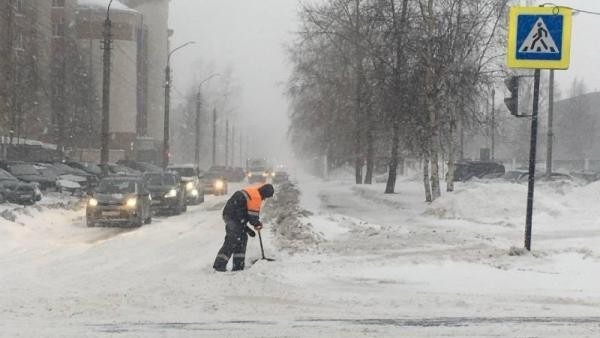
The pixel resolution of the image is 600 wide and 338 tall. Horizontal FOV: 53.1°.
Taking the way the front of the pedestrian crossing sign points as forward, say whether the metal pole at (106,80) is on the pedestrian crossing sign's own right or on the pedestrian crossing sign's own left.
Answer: on the pedestrian crossing sign's own right

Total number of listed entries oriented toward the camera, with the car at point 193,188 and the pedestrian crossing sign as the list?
2

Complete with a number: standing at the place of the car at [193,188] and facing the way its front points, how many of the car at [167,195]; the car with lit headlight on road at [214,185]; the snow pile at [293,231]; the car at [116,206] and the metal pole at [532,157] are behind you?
1

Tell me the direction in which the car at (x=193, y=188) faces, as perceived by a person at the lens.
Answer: facing the viewer

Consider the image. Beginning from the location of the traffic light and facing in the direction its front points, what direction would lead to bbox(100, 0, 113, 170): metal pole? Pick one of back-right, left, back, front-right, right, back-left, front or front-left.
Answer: front-right

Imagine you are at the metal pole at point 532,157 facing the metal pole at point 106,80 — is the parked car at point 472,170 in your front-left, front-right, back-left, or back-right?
front-right

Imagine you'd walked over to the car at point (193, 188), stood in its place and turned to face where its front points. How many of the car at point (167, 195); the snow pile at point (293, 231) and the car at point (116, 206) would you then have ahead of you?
3

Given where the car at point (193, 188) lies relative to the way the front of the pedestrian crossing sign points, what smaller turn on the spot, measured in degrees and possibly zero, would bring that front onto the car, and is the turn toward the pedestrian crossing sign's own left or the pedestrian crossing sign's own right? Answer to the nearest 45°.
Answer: approximately 135° to the pedestrian crossing sign's own right

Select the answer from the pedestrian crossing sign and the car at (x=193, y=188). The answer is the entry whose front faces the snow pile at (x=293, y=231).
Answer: the car

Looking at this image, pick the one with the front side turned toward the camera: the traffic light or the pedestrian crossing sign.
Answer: the pedestrian crossing sign

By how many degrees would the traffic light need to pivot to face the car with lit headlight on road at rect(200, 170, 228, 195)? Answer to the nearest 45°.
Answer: approximately 45° to its right

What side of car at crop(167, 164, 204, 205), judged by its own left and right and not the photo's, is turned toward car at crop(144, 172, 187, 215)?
front

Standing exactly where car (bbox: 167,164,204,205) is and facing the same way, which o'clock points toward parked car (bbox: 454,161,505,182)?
The parked car is roughly at 8 o'clock from the car.

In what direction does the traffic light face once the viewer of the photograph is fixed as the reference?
facing to the left of the viewer

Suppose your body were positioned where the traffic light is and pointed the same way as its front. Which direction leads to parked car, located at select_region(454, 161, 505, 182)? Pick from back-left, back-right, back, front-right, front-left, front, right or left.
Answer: right

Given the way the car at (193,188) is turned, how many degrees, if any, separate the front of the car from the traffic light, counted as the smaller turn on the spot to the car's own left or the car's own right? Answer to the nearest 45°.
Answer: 0° — it already faces it
